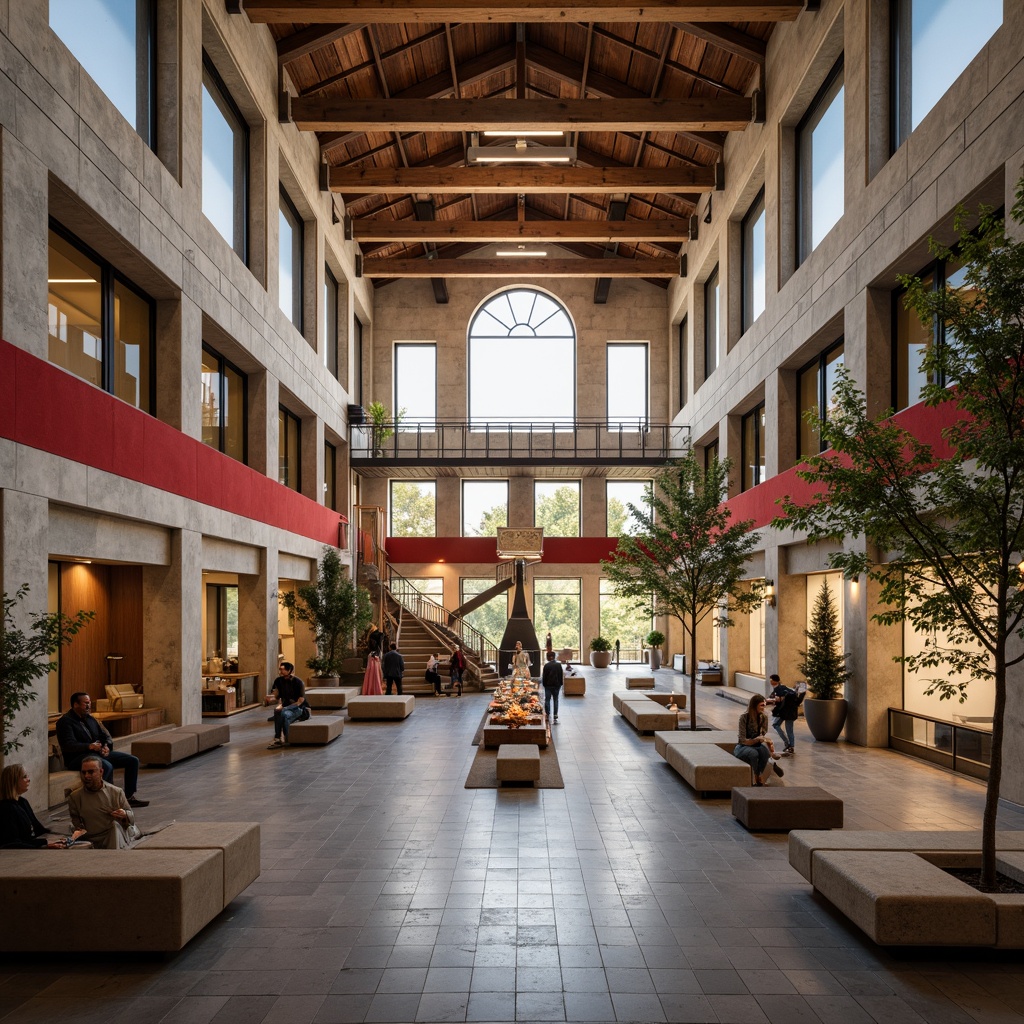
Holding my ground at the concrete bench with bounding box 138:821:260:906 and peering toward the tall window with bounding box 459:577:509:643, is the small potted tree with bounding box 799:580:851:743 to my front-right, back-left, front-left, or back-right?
front-right

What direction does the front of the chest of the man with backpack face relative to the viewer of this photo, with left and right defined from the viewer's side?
facing to the left of the viewer

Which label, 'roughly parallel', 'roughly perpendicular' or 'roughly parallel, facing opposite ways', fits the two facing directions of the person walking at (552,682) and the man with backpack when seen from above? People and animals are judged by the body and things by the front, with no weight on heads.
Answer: roughly perpendicular

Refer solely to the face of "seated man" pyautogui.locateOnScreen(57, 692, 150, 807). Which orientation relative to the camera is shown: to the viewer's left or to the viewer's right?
to the viewer's right

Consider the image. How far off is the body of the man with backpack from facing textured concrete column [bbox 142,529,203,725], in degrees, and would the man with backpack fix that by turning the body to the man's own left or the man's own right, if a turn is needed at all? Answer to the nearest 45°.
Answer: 0° — they already face it
